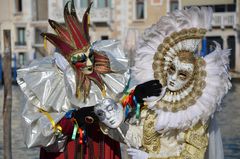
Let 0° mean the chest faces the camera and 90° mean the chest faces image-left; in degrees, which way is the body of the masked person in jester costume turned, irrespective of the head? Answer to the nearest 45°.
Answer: approximately 315°

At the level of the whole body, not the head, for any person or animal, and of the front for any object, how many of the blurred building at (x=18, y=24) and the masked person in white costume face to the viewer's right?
0

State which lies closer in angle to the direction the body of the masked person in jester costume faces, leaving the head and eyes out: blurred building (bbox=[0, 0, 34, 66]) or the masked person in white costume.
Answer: the masked person in white costume

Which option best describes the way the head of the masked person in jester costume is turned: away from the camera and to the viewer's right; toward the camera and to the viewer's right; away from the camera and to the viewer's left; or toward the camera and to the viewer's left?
toward the camera and to the viewer's right

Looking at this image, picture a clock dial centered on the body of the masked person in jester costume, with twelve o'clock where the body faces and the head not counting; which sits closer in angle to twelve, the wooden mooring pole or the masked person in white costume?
the masked person in white costume

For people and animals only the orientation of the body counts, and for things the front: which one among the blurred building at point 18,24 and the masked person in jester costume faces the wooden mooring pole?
the blurred building

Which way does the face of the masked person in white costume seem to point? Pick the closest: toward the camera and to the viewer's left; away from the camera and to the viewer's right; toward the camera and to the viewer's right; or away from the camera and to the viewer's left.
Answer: toward the camera and to the viewer's left

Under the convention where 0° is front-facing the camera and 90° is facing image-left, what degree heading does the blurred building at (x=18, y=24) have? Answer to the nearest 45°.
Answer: approximately 0°

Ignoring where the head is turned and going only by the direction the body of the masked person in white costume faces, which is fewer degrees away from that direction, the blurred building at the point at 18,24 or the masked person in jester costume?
the masked person in jester costume

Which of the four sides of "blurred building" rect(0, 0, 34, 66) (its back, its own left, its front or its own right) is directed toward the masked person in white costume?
front

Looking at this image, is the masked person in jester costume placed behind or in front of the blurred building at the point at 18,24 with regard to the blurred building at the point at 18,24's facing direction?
in front

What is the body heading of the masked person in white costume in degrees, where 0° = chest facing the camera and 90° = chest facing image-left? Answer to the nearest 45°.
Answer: approximately 45°

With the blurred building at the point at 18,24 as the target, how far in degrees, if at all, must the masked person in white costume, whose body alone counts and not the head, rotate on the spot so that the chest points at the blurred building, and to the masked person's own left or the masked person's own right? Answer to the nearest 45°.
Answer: approximately 135° to the masked person's own right

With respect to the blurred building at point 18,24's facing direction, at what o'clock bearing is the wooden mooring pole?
The wooden mooring pole is roughly at 12 o'clock from the blurred building.

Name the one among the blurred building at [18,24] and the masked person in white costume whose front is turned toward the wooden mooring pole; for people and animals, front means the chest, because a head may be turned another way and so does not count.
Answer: the blurred building

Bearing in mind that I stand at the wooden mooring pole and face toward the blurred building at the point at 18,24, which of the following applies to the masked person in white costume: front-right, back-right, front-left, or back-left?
back-right
